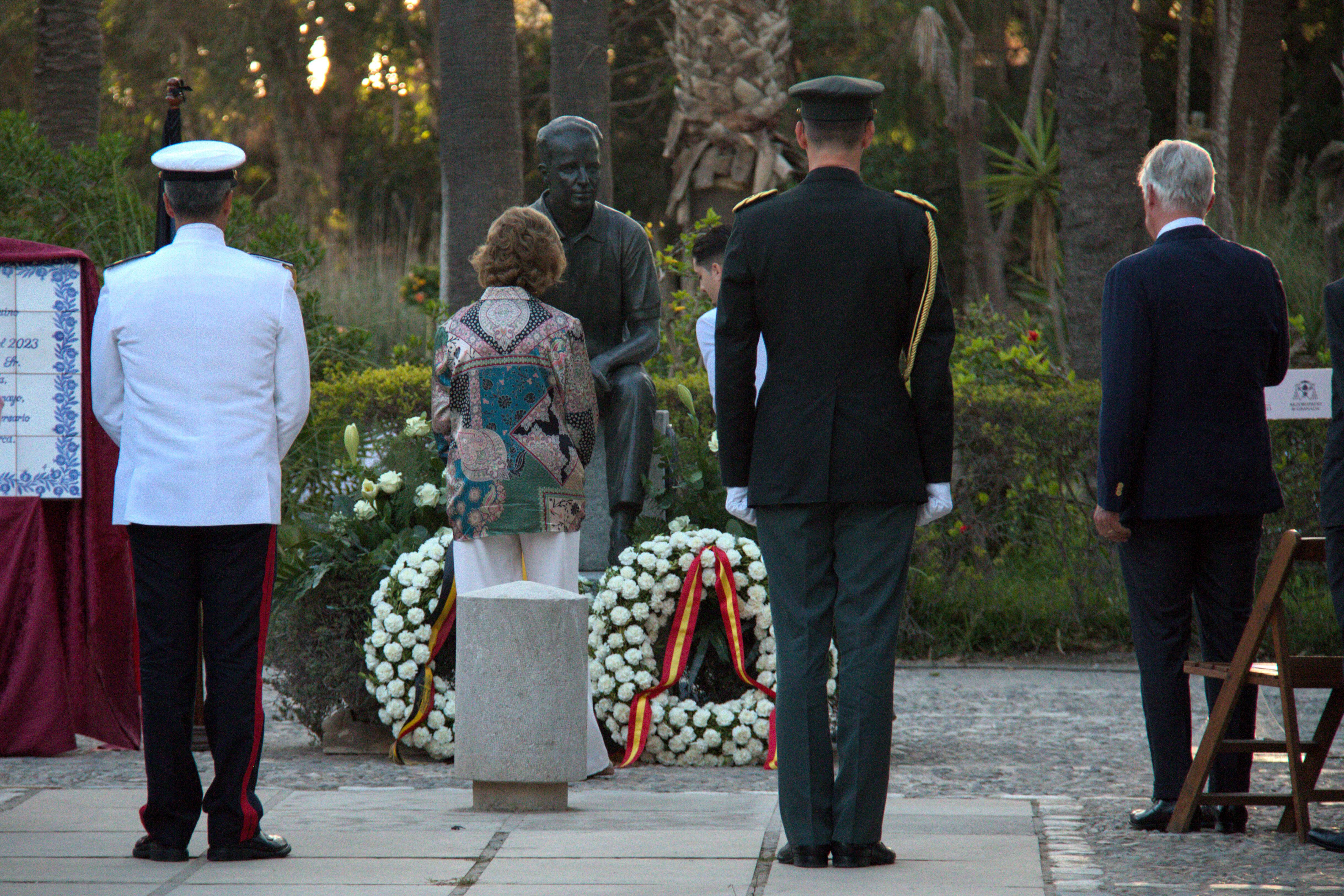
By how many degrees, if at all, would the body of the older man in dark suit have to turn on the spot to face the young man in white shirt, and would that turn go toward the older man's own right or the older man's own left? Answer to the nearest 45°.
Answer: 0° — they already face them

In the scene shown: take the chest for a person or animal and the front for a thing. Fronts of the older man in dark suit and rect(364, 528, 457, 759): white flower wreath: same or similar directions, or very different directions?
very different directions

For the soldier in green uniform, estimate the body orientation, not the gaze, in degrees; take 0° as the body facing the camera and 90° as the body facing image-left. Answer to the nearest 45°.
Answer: approximately 180°

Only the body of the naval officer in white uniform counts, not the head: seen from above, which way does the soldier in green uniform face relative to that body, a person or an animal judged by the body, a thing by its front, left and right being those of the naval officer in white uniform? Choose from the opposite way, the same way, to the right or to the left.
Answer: the same way

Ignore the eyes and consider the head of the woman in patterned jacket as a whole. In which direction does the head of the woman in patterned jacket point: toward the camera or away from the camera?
away from the camera

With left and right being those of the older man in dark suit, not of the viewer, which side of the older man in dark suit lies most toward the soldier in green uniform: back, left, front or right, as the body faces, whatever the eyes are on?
left

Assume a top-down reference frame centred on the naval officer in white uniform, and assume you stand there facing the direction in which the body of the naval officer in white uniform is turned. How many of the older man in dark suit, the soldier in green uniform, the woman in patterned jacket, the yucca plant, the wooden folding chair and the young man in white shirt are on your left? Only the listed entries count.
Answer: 0

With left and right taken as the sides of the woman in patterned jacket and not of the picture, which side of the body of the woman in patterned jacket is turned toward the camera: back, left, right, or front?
back

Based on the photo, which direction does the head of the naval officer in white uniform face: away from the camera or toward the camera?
away from the camera

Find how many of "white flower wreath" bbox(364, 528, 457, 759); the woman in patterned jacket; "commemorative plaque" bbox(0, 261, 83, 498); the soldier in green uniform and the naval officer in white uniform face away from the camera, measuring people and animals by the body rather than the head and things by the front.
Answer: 3

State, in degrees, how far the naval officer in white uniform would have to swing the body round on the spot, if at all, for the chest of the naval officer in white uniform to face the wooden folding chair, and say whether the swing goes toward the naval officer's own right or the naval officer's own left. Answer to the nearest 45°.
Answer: approximately 90° to the naval officer's own right

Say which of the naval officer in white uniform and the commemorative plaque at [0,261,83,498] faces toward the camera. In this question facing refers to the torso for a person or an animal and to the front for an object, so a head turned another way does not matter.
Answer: the commemorative plaque

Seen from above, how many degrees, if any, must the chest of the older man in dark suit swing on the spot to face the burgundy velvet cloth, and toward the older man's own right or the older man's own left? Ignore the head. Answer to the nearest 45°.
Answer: approximately 45° to the older man's own left

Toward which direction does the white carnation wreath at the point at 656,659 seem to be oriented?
toward the camera

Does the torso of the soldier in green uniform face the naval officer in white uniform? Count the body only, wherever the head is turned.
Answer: no

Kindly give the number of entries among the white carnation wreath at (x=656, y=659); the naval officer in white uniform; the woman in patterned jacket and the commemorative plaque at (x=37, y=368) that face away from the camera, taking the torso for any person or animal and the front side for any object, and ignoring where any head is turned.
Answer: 2

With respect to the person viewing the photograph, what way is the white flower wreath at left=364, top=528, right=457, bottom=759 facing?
facing the viewer

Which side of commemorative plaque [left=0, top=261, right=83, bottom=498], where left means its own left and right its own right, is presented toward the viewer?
front

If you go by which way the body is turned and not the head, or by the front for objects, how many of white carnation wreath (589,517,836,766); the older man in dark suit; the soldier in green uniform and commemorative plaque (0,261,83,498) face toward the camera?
2

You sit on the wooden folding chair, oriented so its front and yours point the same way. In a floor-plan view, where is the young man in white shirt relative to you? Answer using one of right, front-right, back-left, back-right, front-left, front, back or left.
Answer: front

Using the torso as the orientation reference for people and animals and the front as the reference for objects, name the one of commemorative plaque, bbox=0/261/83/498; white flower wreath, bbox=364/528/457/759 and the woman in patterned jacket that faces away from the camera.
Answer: the woman in patterned jacket
